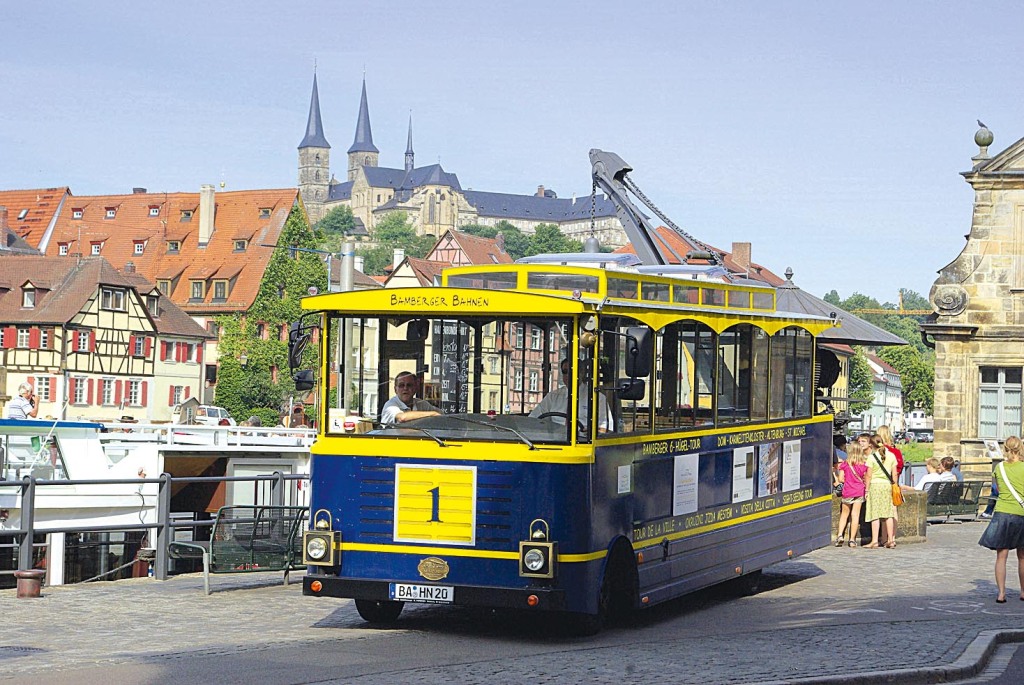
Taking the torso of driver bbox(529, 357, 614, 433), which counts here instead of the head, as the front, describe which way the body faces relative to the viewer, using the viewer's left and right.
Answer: facing the viewer and to the left of the viewer

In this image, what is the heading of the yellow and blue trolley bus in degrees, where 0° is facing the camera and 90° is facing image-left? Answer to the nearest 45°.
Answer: approximately 45°

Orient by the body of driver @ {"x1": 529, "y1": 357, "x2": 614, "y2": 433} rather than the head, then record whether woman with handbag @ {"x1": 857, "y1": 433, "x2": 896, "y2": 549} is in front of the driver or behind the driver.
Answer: behind

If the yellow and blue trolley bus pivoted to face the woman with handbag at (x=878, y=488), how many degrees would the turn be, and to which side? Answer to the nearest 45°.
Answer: approximately 180°

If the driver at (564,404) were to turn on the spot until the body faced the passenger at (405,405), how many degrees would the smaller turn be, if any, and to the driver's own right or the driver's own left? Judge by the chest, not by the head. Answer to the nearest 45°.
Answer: approximately 45° to the driver's own right
